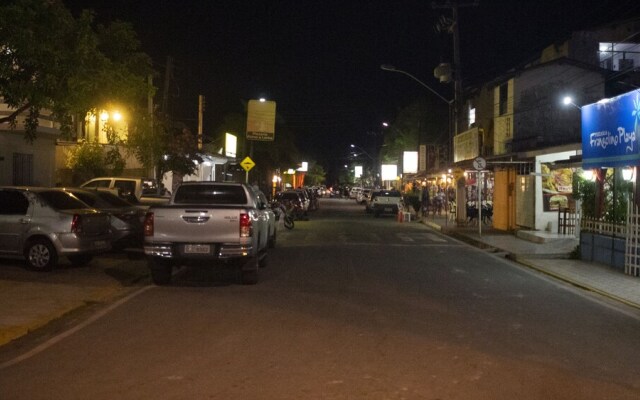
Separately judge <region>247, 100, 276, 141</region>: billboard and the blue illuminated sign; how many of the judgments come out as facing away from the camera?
0

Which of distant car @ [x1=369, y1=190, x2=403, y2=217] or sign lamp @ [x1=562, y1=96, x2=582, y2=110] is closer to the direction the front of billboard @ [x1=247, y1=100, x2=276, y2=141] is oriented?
the sign lamp

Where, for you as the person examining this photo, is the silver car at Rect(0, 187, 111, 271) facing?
facing away from the viewer and to the left of the viewer

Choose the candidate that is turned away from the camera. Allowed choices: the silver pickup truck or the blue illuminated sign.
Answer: the silver pickup truck

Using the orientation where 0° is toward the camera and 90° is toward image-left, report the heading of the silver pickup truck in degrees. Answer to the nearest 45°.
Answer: approximately 180°

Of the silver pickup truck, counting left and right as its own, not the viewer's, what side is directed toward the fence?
right

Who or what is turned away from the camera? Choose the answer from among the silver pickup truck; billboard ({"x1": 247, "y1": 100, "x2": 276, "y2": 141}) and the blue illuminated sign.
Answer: the silver pickup truck

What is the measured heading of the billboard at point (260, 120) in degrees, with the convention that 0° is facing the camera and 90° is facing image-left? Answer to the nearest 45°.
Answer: approximately 0°
